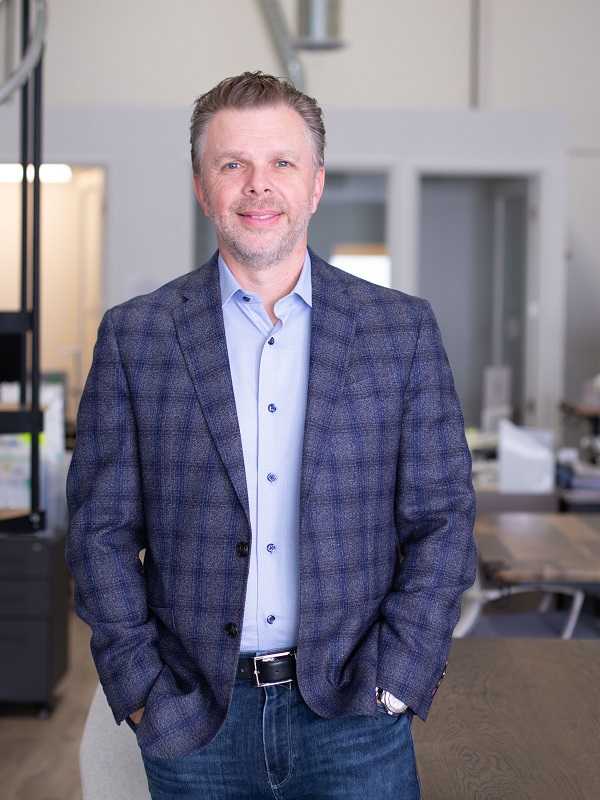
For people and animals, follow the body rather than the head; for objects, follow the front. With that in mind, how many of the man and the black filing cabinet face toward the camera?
2

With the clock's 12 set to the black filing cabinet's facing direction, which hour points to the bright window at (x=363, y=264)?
The bright window is roughly at 7 o'clock from the black filing cabinet.

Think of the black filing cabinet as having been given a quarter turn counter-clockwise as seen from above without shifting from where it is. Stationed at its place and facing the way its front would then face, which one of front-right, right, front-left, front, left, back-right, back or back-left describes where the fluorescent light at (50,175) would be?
left

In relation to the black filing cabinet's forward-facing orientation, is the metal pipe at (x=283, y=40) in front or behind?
behind

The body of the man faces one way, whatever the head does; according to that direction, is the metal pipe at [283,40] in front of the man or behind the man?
behind

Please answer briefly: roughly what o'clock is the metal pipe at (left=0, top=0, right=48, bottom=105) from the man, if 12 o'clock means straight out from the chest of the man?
The metal pipe is roughly at 5 o'clock from the man.

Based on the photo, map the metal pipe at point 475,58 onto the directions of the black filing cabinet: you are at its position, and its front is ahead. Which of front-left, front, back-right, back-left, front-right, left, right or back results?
back-left

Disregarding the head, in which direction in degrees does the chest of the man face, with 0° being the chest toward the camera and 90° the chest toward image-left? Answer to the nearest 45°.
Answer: approximately 0°

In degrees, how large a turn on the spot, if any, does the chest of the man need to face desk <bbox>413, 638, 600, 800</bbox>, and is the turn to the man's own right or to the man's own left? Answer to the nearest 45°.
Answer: approximately 135° to the man's own left
